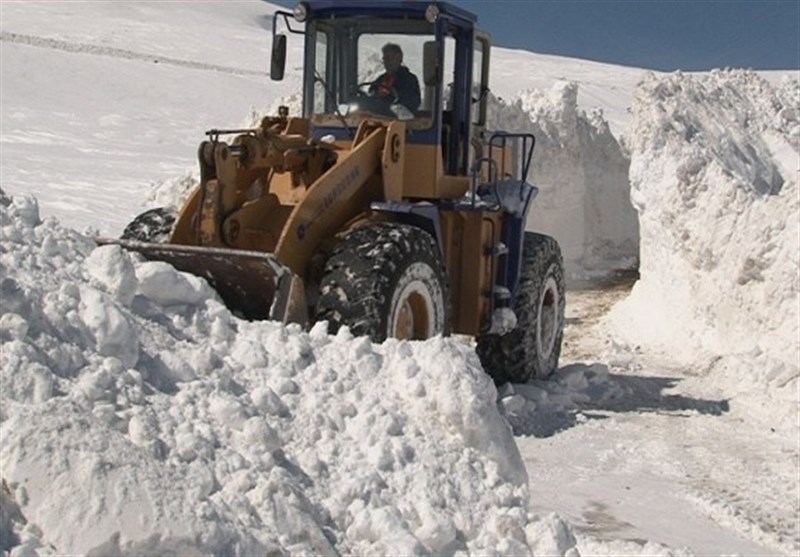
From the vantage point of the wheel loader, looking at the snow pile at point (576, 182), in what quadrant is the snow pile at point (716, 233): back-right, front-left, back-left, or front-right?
front-right

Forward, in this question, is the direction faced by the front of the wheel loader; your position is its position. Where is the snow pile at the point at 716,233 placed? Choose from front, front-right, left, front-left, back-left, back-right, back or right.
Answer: back

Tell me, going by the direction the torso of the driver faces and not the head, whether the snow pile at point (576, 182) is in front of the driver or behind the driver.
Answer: behind

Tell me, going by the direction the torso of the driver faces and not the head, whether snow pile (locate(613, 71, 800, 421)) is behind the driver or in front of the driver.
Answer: behind

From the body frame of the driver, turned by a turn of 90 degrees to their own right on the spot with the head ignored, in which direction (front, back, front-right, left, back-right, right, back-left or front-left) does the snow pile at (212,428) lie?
back-left

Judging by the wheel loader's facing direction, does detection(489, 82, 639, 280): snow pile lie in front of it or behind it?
behind

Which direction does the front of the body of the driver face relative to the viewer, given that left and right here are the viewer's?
facing the viewer and to the left of the viewer
